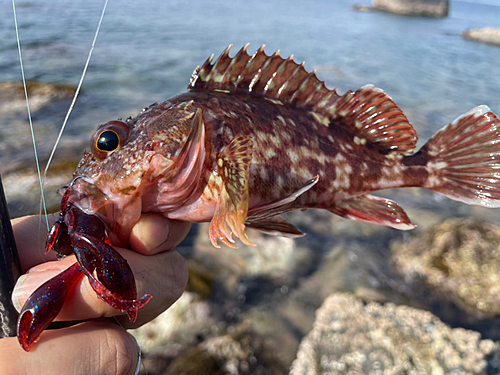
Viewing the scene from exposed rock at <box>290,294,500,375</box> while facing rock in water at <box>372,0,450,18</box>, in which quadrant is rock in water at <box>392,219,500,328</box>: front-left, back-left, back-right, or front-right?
front-right

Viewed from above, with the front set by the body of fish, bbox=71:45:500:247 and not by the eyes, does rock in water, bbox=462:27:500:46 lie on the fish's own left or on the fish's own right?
on the fish's own right

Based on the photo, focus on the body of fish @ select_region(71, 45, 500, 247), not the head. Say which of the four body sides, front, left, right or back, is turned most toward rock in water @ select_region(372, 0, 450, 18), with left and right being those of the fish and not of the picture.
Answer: right

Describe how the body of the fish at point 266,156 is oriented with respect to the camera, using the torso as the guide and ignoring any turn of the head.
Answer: to the viewer's left

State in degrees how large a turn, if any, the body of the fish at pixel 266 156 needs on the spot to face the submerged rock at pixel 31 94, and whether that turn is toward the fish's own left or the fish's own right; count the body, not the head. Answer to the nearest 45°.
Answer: approximately 45° to the fish's own right

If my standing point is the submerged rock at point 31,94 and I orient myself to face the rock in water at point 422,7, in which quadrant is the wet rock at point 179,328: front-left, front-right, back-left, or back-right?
back-right

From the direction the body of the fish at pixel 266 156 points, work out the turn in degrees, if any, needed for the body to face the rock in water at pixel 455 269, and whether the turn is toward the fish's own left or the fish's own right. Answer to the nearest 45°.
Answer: approximately 135° to the fish's own right

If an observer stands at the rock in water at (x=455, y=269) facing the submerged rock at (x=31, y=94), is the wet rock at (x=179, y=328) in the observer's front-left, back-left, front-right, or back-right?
front-left
